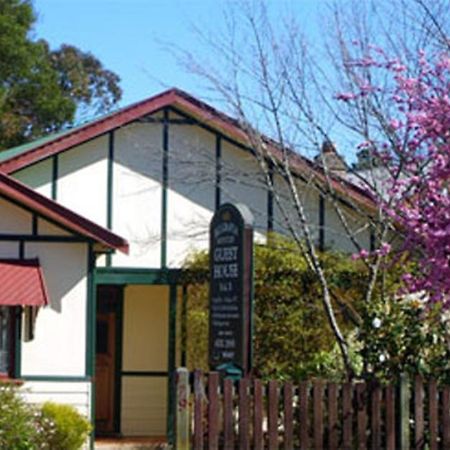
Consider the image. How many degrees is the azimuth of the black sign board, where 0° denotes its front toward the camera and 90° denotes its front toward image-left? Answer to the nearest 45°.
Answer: approximately 45°

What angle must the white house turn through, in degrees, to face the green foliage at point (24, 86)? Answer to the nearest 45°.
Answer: approximately 180°

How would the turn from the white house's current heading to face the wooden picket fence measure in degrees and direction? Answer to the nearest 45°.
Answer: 0° — it already faces it

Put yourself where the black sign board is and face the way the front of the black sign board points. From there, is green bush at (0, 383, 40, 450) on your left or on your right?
on your right

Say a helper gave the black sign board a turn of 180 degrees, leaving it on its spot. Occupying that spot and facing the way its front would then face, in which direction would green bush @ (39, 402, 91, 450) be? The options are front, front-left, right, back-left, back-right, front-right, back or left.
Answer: left

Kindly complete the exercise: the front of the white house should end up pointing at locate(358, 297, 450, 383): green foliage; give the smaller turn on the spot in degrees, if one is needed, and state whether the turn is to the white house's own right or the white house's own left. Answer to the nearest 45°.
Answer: approximately 45° to the white house's own left
